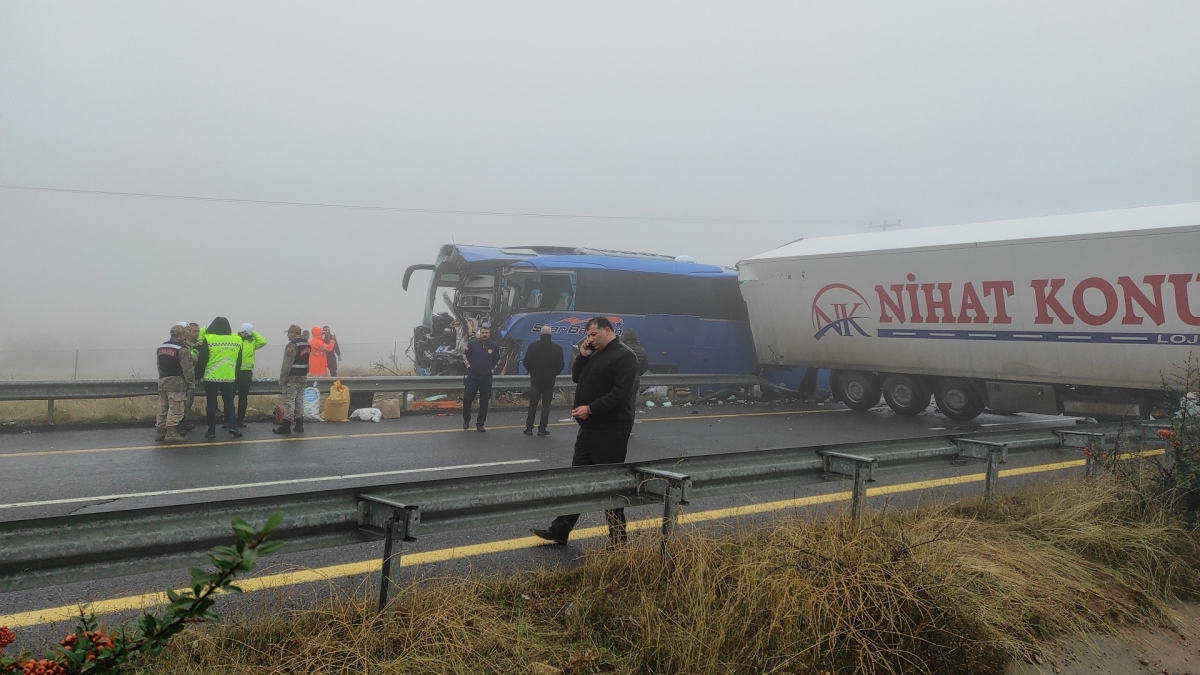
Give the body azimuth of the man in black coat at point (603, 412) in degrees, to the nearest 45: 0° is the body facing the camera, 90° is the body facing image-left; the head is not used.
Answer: approximately 45°

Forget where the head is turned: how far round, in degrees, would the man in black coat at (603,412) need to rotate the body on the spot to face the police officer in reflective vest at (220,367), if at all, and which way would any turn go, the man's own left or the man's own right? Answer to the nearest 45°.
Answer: approximately 90° to the man's own right

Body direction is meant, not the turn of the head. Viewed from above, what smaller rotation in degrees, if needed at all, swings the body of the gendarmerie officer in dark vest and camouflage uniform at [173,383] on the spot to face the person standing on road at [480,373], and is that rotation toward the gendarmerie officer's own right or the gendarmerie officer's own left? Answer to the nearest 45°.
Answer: approximately 45° to the gendarmerie officer's own right

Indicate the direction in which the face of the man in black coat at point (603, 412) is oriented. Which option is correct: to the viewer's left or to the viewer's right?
to the viewer's left

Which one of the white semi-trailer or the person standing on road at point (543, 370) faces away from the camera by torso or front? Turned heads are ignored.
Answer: the person standing on road

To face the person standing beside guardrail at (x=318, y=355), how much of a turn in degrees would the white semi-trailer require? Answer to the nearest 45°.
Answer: approximately 135° to its right

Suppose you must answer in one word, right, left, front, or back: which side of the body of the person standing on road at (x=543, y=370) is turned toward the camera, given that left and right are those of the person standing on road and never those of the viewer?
back

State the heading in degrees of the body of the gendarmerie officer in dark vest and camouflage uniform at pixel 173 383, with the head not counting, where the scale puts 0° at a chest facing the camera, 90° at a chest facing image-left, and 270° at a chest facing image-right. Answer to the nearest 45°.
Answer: approximately 225°

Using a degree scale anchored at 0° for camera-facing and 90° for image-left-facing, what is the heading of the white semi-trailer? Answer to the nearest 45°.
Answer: approximately 315°

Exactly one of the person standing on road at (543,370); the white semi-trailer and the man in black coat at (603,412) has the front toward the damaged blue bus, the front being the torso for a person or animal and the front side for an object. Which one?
the person standing on road

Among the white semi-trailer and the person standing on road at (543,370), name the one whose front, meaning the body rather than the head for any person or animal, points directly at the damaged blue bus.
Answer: the person standing on road

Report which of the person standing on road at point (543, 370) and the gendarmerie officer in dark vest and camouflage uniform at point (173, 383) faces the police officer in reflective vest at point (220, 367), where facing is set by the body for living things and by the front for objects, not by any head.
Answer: the gendarmerie officer in dark vest and camouflage uniform at point (173, 383)
